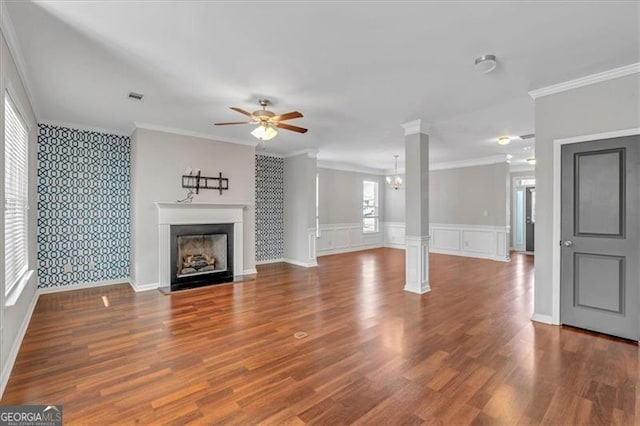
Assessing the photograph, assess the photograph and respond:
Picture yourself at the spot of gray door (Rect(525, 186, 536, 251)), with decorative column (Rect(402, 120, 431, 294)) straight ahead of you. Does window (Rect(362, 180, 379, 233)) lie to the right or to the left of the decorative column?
right

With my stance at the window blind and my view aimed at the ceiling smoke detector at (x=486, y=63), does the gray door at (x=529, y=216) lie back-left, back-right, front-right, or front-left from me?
front-left

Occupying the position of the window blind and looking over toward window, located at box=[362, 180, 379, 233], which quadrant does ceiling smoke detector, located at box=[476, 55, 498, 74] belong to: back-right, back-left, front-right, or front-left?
front-right

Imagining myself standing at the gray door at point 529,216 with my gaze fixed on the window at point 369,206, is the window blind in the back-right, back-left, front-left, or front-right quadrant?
front-left

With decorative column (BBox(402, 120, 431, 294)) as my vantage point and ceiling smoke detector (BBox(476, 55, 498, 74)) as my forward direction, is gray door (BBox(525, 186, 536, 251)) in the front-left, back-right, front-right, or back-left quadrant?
back-left

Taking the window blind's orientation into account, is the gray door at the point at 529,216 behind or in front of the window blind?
in front

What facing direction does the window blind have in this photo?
to the viewer's right

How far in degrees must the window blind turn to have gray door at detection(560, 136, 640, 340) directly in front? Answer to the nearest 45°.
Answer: approximately 45° to its right

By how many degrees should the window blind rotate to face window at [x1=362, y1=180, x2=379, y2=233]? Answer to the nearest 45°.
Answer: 0° — it already faces it

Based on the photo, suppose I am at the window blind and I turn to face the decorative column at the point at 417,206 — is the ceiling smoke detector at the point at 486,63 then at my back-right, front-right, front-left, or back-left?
front-right

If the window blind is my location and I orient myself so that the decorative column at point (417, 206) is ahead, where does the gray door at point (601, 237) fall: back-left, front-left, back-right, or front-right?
front-right
